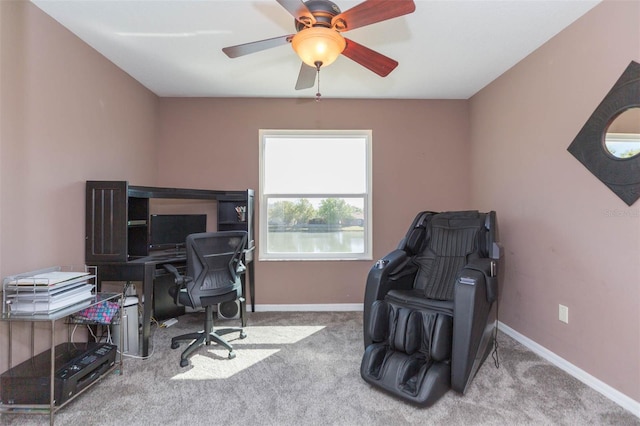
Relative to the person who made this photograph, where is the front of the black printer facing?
facing to the right of the viewer

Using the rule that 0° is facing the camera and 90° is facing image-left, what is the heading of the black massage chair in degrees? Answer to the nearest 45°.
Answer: approximately 45°

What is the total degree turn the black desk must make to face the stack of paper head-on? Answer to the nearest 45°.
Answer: approximately 90° to its right

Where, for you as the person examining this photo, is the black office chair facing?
facing away from the viewer and to the left of the viewer

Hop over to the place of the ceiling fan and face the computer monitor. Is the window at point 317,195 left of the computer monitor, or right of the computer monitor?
right

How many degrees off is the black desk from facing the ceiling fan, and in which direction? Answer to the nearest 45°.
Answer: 0° — it already faces it

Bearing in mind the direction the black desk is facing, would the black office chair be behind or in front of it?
in front

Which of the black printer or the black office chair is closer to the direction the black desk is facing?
the black office chair

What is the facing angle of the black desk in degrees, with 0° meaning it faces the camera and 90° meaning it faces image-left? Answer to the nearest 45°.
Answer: approximately 315°

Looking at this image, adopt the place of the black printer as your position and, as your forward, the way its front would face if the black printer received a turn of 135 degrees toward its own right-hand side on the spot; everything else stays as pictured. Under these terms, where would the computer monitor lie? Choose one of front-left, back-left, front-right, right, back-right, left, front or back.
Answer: back
